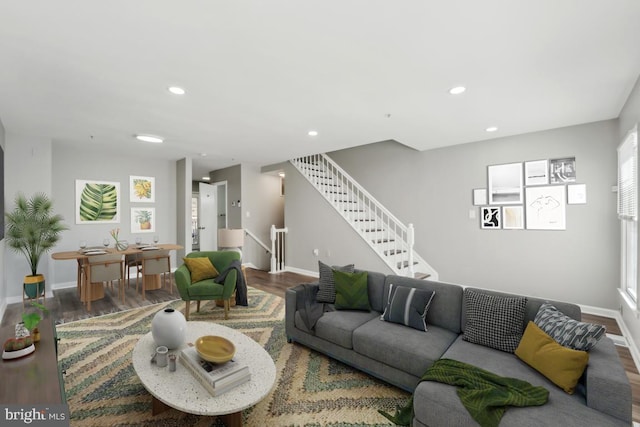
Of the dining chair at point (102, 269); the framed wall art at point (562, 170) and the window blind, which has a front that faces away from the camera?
the dining chair

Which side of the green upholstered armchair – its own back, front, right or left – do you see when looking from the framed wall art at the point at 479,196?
left

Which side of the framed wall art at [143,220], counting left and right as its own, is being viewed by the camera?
front

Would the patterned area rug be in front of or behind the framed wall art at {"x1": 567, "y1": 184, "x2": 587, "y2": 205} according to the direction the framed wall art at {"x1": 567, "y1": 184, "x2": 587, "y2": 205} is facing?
in front

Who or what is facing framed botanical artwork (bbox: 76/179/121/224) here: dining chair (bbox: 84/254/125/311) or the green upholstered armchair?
the dining chair

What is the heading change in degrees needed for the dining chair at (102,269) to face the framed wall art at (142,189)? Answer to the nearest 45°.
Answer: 0° — it already faces it

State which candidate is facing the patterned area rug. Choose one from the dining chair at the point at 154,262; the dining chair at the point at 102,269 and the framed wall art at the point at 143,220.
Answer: the framed wall art

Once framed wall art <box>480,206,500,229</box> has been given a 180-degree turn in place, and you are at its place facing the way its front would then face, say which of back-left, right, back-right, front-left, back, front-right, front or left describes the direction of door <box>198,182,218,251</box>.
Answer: left

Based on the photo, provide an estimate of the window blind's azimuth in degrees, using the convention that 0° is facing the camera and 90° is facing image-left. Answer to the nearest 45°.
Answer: approximately 90°

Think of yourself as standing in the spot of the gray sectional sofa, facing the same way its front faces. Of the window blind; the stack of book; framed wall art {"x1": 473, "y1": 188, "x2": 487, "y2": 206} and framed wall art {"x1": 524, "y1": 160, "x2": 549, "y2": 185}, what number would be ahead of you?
1

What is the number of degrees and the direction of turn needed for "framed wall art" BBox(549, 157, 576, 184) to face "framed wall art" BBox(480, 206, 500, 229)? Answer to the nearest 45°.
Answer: approximately 90° to its right

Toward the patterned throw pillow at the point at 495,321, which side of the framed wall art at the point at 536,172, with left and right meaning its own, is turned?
front

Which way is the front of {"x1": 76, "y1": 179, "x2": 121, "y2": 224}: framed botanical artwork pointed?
toward the camera

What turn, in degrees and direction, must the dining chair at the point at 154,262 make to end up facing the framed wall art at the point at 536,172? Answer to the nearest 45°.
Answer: approximately 135° to its right

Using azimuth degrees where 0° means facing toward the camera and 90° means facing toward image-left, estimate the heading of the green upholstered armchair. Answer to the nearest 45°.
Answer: approximately 0°
